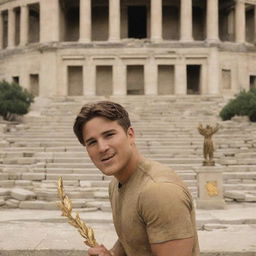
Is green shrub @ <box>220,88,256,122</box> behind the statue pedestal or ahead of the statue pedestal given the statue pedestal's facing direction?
behind

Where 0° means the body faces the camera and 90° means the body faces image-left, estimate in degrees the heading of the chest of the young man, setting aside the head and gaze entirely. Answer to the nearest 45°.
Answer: approximately 45°

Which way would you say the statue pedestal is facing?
toward the camera

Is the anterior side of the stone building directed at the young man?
yes

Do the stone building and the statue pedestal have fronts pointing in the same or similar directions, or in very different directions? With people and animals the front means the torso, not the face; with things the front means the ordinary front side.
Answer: same or similar directions

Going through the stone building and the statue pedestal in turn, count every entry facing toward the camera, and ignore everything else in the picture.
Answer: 2

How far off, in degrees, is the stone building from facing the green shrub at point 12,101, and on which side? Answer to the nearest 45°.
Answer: approximately 45° to its right

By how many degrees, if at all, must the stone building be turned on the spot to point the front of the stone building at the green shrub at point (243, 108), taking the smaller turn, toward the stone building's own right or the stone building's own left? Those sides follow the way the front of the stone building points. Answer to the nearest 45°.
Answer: approximately 45° to the stone building's own left

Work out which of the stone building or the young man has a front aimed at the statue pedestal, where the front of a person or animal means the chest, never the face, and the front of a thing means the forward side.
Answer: the stone building

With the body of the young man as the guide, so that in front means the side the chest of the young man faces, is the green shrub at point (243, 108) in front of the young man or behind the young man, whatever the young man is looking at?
behind

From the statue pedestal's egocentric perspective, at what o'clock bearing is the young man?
The young man is roughly at 12 o'clock from the statue pedestal.
